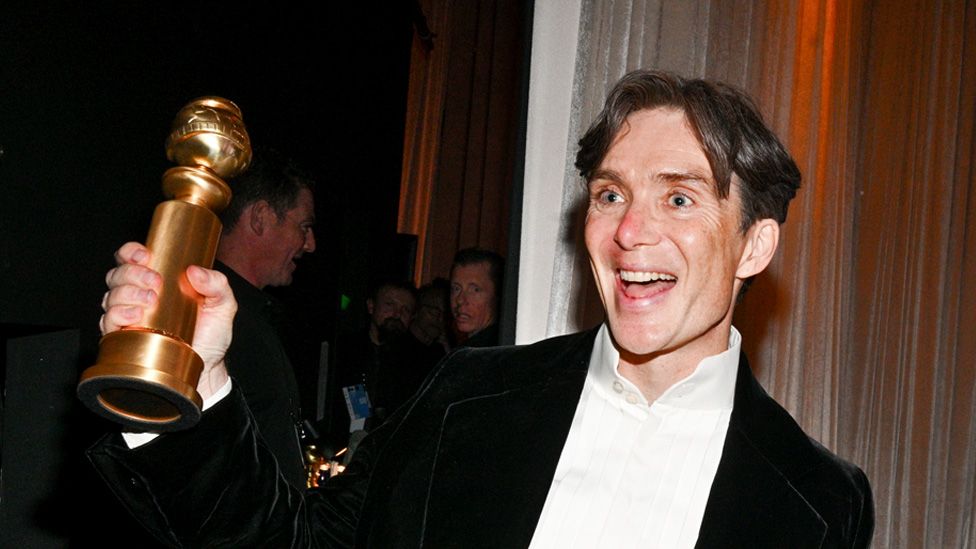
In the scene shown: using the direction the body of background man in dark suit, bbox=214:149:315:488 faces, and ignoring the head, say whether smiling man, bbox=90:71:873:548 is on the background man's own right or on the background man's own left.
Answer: on the background man's own right

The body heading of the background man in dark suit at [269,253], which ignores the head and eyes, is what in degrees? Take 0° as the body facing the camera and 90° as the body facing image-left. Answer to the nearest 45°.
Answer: approximately 270°

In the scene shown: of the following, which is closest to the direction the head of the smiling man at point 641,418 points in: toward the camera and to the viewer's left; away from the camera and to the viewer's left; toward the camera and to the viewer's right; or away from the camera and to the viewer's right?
toward the camera and to the viewer's left

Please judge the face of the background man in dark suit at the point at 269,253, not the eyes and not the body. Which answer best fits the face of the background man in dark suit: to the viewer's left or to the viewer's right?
to the viewer's right

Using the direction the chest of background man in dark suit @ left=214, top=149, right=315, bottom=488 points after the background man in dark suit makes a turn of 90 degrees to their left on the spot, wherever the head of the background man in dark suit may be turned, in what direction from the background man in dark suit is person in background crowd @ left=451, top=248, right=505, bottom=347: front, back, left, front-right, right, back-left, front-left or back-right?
front-right
